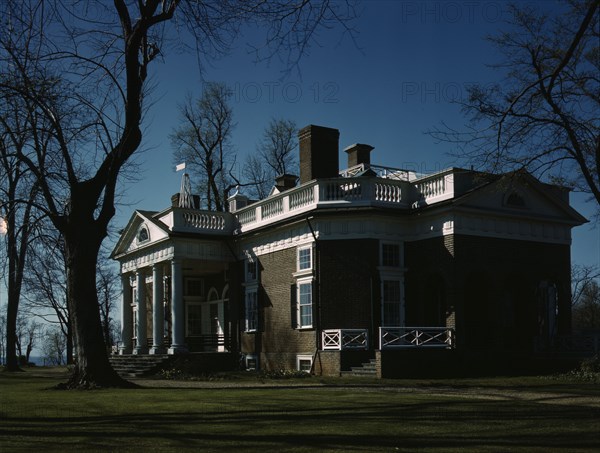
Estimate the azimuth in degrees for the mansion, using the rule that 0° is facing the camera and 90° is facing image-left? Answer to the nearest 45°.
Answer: approximately 45°
